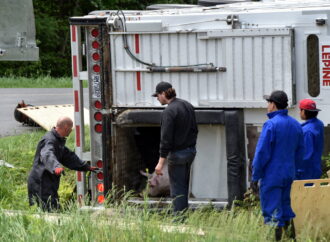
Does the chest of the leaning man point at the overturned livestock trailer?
yes

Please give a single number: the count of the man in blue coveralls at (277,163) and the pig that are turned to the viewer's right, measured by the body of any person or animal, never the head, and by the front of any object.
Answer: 0

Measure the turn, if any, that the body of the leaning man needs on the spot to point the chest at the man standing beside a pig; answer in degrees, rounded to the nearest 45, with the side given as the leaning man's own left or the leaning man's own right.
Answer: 0° — they already face them

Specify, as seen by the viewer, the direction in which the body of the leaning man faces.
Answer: to the viewer's right

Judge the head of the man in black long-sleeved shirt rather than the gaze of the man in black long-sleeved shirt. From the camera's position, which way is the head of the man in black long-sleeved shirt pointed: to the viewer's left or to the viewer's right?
to the viewer's left

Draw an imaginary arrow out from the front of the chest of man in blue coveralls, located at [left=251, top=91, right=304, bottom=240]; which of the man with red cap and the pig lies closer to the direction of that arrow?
the pig

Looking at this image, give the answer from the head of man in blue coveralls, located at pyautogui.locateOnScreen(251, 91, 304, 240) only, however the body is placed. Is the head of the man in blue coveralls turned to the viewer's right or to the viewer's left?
to the viewer's left

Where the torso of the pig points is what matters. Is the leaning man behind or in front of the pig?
in front

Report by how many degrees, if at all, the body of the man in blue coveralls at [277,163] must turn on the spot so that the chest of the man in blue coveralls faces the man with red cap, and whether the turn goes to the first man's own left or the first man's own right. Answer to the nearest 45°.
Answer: approximately 90° to the first man's own right

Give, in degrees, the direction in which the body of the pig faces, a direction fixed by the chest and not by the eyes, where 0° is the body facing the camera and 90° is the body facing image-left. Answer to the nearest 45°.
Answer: approximately 45°

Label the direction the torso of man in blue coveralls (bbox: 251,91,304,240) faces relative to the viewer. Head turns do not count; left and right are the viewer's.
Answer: facing away from the viewer and to the left of the viewer

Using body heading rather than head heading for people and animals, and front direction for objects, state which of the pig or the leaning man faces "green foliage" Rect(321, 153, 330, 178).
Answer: the leaning man
